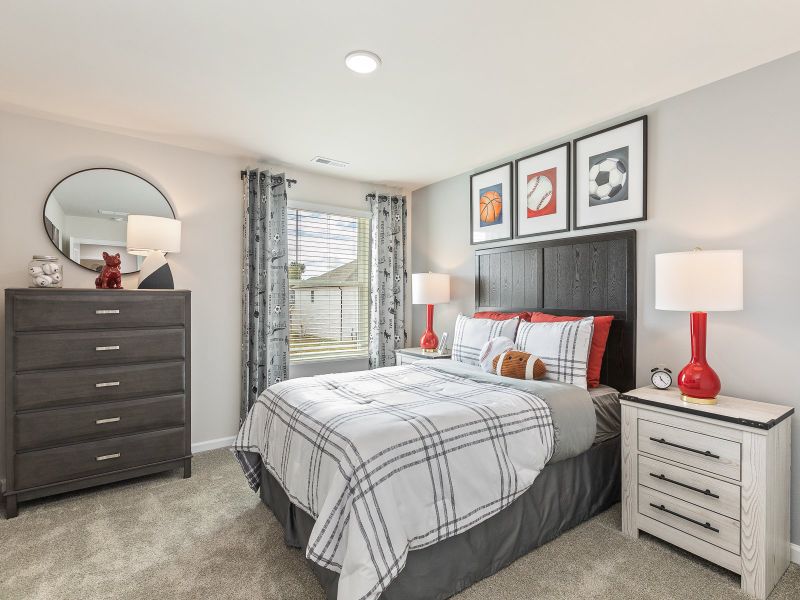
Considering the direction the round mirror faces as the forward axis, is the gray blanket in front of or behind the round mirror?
in front

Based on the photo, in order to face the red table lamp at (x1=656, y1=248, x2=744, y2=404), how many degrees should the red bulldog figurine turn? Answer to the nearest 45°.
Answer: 0° — it already faces it

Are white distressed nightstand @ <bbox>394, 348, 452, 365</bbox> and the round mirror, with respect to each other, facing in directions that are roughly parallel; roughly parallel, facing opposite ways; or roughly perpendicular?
roughly perpendicular

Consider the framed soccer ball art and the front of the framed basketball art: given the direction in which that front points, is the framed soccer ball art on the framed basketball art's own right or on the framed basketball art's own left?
on the framed basketball art's own left

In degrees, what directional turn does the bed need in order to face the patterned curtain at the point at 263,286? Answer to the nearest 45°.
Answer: approximately 90° to its right

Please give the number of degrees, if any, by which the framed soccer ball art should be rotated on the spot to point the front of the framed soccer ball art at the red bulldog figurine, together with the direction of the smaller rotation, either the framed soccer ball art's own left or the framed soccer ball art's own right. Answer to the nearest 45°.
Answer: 0° — it already faces it

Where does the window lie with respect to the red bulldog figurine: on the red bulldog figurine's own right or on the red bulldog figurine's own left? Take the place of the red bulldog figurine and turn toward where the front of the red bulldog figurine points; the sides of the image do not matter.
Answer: on the red bulldog figurine's own left

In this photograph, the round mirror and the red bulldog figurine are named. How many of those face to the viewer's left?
0

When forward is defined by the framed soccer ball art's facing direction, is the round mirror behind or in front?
in front

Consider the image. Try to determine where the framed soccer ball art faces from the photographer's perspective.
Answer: facing the viewer and to the left of the viewer
